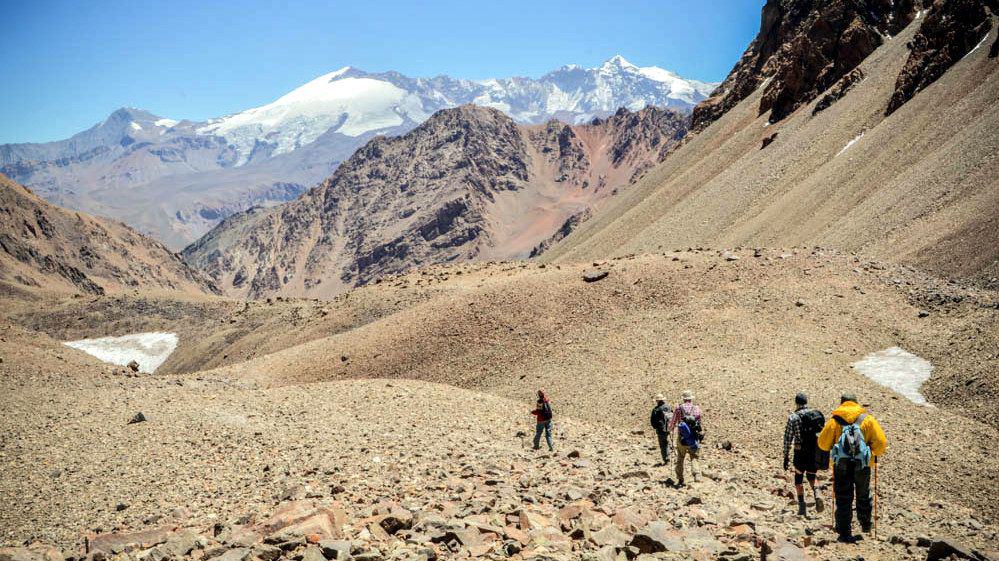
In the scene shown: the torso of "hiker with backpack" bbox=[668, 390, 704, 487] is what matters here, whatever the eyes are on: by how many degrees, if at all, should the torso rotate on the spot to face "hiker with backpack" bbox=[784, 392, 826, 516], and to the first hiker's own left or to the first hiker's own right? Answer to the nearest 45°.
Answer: approximately 135° to the first hiker's own right

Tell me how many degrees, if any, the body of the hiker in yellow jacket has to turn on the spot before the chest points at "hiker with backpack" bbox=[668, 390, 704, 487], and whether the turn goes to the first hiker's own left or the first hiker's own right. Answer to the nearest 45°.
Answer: approximately 45° to the first hiker's own left

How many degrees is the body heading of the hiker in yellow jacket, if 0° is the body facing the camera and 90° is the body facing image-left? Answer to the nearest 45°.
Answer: approximately 180°

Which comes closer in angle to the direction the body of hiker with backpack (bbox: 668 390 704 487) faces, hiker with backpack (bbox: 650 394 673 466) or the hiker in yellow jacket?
the hiker with backpack

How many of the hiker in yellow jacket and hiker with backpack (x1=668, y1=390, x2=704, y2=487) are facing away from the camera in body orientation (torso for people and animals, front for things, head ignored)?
2

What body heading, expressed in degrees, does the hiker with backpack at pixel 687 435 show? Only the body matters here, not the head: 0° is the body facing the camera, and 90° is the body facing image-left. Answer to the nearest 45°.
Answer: approximately 180°
